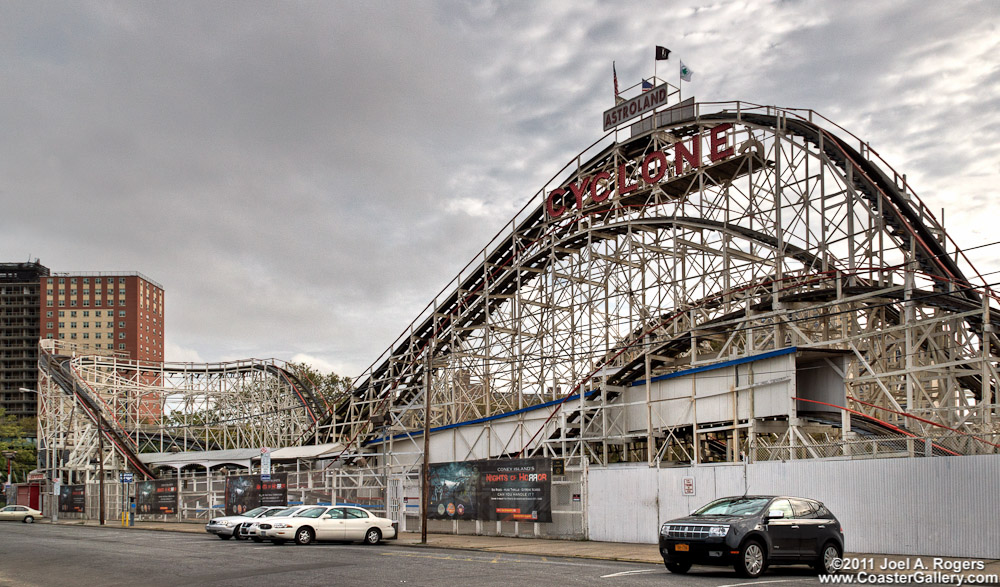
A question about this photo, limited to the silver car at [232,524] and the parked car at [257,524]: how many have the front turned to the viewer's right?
0

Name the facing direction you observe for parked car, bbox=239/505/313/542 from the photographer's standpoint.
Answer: facing the viewer and to the left of the viewer

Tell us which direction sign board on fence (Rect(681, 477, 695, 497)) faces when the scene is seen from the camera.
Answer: facing the viewer

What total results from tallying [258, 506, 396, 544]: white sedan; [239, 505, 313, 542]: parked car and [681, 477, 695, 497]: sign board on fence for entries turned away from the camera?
0

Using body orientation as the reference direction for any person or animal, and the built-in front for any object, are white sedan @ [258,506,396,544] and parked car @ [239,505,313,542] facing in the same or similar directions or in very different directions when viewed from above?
same or similar directions

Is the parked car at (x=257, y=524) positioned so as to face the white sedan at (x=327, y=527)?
no

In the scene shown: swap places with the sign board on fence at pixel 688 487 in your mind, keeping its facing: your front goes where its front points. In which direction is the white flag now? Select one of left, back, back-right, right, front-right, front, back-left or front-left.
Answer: back

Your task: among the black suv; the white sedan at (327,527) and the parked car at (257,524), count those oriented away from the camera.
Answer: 0

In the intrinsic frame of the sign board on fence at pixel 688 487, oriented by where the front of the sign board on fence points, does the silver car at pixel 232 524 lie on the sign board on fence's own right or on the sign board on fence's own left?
on the sign board on fence's own right

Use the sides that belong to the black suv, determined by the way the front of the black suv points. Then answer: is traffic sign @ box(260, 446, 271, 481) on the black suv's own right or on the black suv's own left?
on the black suv's own right

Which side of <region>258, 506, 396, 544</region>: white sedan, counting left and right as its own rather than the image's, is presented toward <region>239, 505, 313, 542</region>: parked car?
right

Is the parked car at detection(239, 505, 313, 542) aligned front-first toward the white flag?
no

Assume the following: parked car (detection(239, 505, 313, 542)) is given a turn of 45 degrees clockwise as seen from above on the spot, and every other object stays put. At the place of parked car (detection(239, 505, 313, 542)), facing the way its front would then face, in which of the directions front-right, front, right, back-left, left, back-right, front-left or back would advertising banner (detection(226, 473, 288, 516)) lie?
right

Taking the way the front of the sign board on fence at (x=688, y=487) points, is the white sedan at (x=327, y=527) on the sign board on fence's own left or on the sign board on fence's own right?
on the sign board on fence's own right
